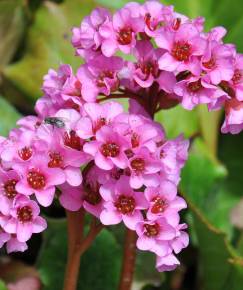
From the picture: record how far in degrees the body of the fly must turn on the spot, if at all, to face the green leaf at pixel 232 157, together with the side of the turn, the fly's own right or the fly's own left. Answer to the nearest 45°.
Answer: approximately 135° to the fly's own right

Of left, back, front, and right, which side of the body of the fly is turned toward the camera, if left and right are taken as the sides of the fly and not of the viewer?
left
